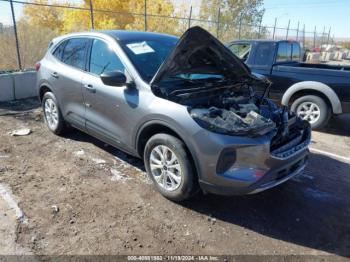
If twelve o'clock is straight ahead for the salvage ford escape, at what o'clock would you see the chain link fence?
The chain link fence is roughly at 7 o'clock from the salvage ford escape.

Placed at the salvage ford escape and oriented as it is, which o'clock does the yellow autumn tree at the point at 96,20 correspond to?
The yellow autumn tree is roughly at 7 o'clock from the salvage ford escape.

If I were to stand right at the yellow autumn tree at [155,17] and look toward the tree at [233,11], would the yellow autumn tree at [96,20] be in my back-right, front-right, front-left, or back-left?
back-left

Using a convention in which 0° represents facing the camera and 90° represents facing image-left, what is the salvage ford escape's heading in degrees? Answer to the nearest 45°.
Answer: approximately 315°

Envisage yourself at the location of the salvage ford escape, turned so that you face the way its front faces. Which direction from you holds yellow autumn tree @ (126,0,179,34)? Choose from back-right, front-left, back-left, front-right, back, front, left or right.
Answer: back-left

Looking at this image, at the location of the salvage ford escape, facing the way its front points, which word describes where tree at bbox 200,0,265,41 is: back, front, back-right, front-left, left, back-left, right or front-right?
back-left
